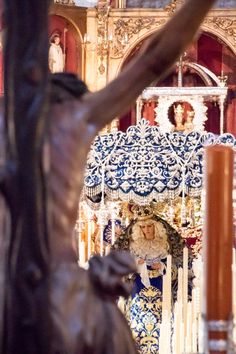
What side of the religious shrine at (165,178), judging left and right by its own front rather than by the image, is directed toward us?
front
